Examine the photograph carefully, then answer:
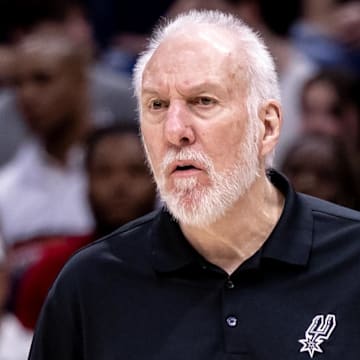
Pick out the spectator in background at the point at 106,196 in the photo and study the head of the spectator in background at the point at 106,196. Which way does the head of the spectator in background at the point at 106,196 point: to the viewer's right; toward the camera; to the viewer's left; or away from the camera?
toward the camera

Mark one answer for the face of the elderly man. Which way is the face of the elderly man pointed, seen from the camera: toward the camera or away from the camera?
toward the camera

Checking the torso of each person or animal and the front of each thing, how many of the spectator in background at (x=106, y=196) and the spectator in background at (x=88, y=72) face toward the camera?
2

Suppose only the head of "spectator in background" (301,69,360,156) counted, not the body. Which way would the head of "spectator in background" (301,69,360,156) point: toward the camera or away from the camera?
toward the camera

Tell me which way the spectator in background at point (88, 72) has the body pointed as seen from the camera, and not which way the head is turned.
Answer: toward the camera

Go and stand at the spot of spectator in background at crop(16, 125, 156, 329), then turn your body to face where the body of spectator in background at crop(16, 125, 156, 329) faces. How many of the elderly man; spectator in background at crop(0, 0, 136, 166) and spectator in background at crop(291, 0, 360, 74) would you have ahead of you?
1

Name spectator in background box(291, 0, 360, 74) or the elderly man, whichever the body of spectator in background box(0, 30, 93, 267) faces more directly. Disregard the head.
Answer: the elderly man

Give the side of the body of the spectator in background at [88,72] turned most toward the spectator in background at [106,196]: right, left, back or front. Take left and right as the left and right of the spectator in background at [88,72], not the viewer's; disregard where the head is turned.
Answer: front

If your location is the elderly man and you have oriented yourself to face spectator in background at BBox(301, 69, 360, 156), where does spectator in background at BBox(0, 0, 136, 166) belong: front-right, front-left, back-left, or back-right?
front-left

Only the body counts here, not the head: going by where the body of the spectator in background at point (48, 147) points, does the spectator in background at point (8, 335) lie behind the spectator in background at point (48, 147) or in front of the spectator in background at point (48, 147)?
in front

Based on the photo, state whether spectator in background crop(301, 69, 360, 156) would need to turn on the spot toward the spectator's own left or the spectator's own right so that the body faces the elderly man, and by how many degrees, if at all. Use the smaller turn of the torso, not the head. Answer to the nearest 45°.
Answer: approximately 45° to the spectator's own left

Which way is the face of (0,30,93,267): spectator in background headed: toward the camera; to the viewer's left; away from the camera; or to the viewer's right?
toward the camera

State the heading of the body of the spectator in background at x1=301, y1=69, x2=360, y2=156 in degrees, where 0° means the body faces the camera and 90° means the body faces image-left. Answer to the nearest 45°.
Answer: approximately 45°

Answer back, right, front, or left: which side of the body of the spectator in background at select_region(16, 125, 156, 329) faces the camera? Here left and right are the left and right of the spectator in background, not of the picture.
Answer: front

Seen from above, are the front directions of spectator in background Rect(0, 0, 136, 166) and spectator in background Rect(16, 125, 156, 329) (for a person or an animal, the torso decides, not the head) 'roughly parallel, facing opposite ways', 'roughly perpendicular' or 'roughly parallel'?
roughly parallel

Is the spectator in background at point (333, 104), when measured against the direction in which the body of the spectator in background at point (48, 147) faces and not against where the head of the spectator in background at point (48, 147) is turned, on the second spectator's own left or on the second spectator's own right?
on the second spectator's own left

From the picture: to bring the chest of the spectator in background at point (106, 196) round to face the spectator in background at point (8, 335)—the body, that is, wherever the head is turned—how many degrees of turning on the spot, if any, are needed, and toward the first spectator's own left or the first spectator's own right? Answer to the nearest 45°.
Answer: approximately 45° to the first spectator's own right
